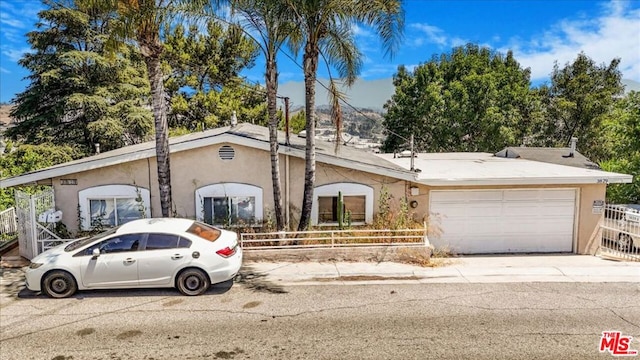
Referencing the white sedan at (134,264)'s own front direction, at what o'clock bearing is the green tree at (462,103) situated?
The green tree is roughly at 5 o'clock from the white sedan.

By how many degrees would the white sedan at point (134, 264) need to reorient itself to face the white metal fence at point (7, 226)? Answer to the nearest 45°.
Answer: approximately 45° to its right

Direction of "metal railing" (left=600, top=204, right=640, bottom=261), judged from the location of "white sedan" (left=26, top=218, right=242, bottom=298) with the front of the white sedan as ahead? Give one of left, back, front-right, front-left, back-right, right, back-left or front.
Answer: back

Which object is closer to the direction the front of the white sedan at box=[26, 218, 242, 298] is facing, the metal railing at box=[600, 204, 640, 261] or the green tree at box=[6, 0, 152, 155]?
the green tree

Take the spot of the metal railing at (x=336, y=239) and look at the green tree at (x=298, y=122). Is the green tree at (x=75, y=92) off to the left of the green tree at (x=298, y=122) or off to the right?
left

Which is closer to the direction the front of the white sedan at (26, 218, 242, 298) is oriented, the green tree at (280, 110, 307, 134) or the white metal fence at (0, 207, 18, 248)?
the white metal fence

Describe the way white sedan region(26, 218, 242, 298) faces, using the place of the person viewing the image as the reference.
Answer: facing to the left of the viewer

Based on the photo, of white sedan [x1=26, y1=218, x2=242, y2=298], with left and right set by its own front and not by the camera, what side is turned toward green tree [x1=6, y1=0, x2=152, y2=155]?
right

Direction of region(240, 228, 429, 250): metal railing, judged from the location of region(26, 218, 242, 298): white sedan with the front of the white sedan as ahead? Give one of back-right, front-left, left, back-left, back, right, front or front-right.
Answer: back

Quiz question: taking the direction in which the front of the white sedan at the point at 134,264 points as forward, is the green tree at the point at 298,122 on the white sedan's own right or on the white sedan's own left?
on the white sedan's own right

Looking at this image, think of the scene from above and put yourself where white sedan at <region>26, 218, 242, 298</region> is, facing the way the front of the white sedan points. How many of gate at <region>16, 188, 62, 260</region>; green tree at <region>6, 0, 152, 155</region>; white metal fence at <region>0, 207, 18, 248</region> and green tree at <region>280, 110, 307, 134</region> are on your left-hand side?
0

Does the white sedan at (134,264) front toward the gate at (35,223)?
no
